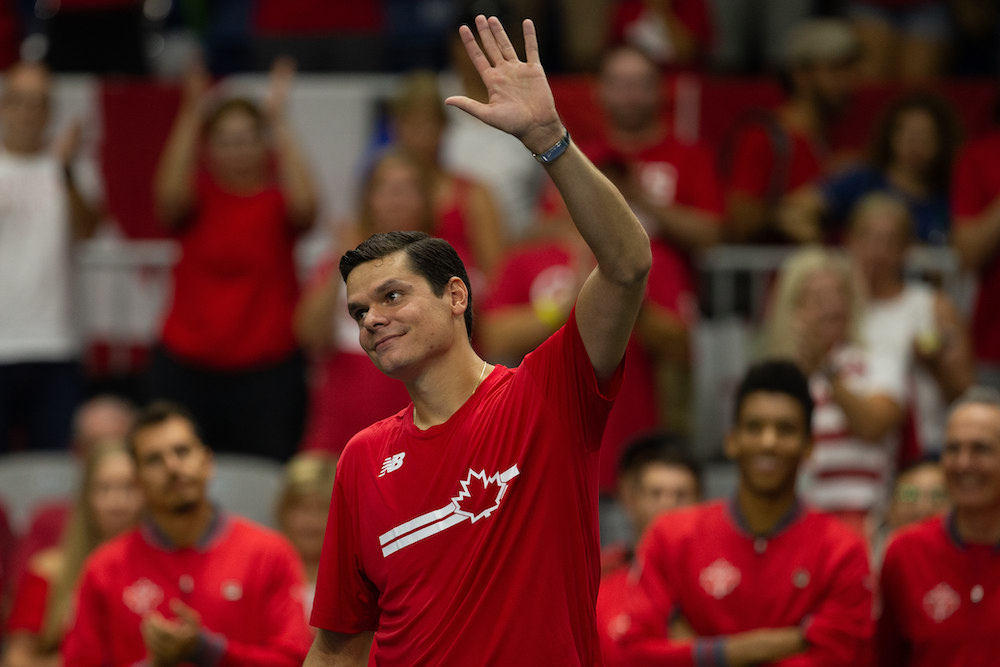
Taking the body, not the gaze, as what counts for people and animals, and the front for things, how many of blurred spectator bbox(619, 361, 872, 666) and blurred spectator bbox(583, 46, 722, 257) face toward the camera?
2

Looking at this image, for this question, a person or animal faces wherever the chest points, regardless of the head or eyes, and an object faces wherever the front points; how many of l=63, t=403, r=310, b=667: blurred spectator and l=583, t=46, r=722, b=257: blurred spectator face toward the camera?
2

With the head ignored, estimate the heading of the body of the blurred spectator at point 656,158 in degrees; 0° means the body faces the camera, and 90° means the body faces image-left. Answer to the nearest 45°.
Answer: approximately 0°

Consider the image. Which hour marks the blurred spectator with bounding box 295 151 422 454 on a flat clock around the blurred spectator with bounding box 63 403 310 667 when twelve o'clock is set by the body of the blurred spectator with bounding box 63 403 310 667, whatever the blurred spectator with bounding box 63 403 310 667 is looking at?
the blurred spectator with bounding box 295 151 422 454 is roughly at 7 o'clock from the blurred spectator with bounding box 63 403 310 667.

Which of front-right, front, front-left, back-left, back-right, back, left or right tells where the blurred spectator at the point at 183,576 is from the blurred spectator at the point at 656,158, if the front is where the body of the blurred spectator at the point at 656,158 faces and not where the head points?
front-right

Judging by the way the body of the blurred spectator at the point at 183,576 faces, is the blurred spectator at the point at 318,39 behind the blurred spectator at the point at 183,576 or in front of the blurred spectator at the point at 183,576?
behind

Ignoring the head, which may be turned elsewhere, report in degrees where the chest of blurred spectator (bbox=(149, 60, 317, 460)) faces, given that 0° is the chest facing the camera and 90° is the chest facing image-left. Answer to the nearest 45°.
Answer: approximately 0°

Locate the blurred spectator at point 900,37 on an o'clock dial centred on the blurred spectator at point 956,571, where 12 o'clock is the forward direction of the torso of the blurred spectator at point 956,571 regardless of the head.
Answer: the blurred spectator at point 900,37 is roughly at 6 o'clock from the blurred spectator at point 956,571.

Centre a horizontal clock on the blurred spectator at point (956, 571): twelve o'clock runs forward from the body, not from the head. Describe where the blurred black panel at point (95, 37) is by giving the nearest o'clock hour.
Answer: the blurred black panel at point (95, 37) is roughly at 4 o'clock from the blurred spectator at point (956, 571).
